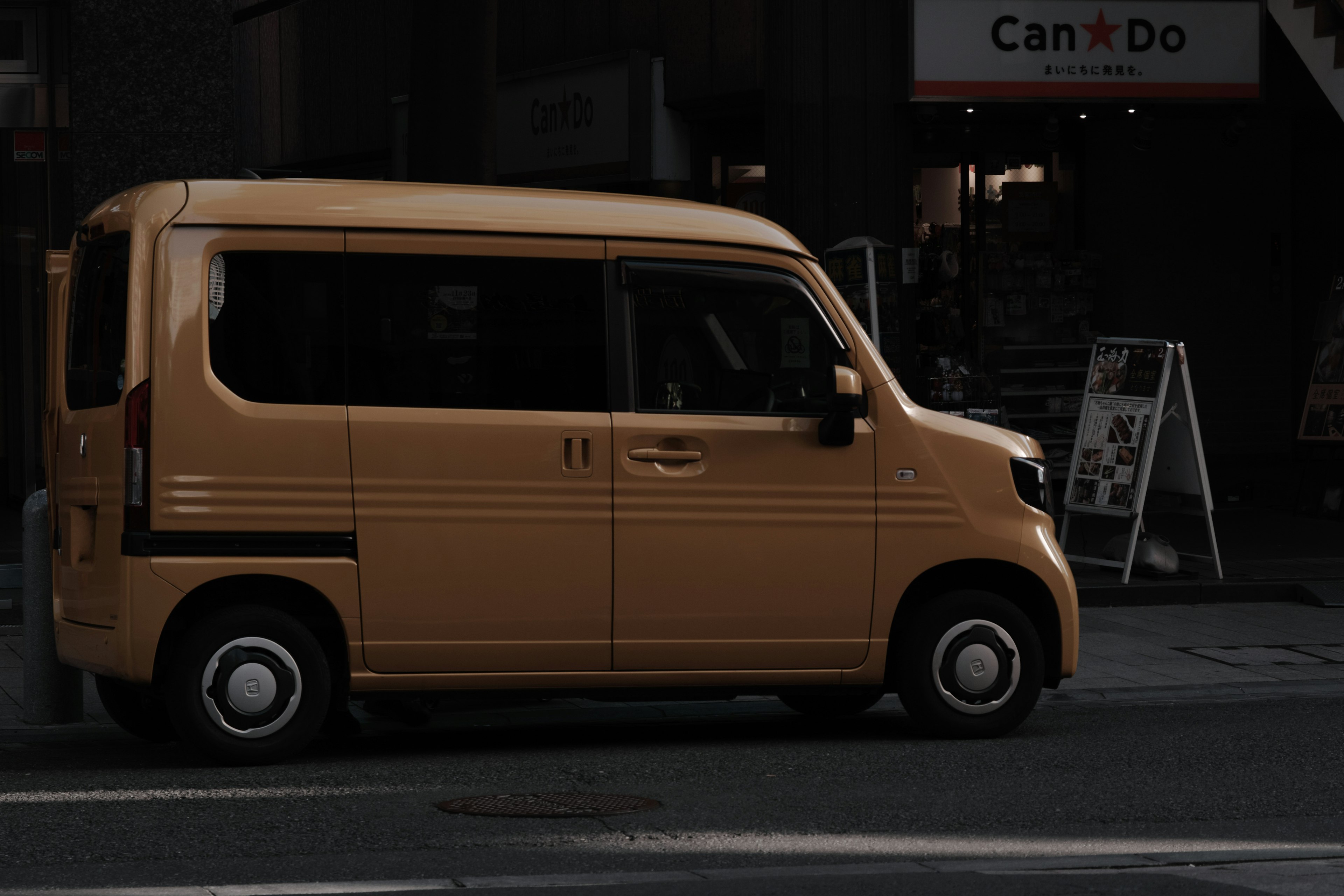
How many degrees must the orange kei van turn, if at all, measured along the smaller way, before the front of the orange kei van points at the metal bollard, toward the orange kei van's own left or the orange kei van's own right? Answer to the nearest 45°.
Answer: approximately 180°

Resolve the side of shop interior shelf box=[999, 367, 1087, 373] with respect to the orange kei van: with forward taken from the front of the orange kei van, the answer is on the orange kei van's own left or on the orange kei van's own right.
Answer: on the orange kei van's own left

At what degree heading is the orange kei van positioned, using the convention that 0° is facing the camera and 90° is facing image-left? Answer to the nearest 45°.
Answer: approximately 270°

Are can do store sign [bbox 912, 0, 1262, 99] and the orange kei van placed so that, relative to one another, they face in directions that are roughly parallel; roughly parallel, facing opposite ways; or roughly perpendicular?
roughly perpendicular

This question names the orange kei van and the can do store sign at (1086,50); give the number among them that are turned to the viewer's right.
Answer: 1

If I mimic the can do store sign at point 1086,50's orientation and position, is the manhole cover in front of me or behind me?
in front

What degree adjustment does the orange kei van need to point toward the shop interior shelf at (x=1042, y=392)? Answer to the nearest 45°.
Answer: approximately 45° to its left
